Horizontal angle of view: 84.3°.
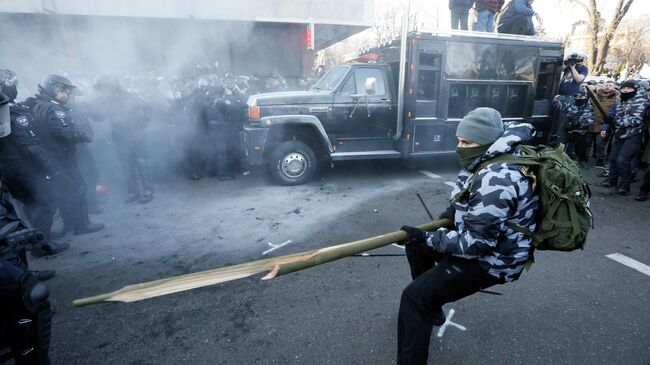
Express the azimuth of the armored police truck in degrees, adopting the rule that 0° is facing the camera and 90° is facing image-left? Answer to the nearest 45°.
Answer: approximately 90°

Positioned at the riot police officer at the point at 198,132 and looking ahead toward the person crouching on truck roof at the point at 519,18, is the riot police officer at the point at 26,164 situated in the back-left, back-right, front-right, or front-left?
back-right

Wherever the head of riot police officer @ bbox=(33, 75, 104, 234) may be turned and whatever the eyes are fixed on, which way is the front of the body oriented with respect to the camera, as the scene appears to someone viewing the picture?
to the viewer's right

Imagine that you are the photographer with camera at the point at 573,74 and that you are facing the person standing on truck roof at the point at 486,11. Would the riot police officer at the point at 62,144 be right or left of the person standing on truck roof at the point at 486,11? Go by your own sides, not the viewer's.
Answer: left

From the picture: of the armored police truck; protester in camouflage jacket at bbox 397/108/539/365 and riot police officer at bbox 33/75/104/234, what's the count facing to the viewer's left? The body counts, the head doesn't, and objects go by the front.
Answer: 2

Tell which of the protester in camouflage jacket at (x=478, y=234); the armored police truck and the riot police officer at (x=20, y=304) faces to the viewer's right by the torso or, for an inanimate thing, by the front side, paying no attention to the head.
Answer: the riot police officer

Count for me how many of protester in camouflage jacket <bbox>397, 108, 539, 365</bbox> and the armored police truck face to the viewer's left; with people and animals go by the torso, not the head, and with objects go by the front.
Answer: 2

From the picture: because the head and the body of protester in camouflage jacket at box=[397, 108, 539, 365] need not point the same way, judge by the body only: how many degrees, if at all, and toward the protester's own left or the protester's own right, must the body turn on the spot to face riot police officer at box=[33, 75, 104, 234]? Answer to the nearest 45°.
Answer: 0° — they already face them

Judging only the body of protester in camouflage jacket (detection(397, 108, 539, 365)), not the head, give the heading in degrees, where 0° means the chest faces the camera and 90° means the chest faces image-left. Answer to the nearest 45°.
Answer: approximately 90°

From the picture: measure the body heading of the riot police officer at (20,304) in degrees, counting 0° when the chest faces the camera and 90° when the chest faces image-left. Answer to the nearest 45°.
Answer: approximately 270°

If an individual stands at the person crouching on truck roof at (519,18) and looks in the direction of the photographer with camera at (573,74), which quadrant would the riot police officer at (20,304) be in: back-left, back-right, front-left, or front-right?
back-right
